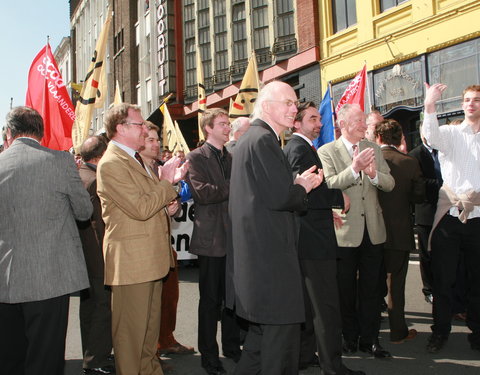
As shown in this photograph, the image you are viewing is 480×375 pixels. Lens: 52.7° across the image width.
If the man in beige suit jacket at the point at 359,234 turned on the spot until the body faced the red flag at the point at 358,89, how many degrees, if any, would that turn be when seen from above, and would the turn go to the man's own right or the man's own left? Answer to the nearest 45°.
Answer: approximately 135° to the man's own left

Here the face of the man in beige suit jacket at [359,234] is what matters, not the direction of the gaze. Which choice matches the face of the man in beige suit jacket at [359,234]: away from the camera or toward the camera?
toward the camera

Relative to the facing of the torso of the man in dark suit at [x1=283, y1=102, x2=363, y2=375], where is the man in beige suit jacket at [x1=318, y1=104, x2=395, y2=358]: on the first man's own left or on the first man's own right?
on the first man's own left

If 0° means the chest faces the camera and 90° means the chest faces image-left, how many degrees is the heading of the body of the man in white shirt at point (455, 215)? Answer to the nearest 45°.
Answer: approximately 0°

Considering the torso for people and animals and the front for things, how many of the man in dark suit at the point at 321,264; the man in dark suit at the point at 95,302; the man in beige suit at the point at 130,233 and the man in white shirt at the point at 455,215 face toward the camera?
1

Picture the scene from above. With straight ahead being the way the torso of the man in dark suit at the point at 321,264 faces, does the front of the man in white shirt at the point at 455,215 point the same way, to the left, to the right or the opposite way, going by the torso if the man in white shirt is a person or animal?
to the right

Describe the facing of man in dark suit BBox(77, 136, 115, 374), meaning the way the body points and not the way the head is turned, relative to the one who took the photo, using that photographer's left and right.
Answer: facing away from the viewer and to the right of the viewer

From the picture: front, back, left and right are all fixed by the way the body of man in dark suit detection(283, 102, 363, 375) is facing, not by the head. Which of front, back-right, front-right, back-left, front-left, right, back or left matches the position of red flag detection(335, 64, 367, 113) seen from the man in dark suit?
left

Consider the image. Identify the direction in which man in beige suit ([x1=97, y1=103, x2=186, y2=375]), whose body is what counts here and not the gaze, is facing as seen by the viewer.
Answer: to the viewer's right

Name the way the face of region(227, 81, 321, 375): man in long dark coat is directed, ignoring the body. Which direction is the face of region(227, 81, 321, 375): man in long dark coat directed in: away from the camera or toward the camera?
toward the camera

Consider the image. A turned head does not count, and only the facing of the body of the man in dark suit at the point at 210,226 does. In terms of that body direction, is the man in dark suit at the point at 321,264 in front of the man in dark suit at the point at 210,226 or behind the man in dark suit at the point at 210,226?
in front
